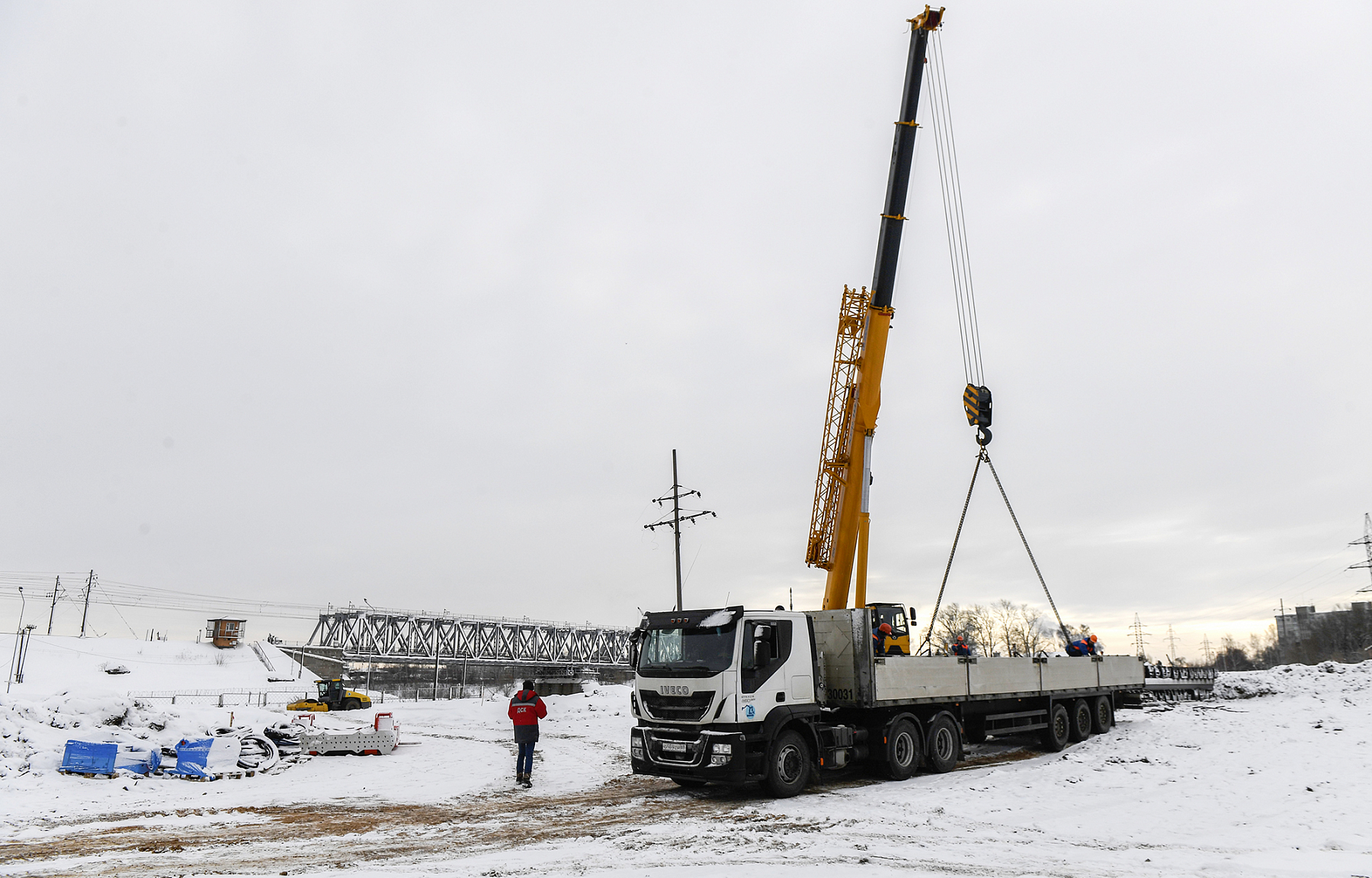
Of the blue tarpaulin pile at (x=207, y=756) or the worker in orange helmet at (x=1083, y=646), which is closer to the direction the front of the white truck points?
the blue tarpaulin pile

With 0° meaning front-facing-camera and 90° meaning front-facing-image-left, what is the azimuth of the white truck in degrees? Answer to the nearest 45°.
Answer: approximately 45°

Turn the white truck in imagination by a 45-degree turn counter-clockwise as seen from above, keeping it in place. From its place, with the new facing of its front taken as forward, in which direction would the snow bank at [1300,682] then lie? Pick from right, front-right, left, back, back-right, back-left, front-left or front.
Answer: back-left

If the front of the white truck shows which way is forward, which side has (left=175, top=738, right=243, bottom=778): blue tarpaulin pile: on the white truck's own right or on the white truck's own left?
on the white truck's own right

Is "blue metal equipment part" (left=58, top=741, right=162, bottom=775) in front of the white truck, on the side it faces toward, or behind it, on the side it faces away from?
in front

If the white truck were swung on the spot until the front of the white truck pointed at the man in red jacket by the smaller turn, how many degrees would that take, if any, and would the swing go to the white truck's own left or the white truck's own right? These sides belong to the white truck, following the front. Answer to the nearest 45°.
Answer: approximately 45° to the white truck's own right

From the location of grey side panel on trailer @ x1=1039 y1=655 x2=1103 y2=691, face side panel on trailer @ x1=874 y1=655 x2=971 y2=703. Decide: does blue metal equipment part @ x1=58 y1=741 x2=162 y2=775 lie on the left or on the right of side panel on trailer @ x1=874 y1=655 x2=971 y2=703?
right
